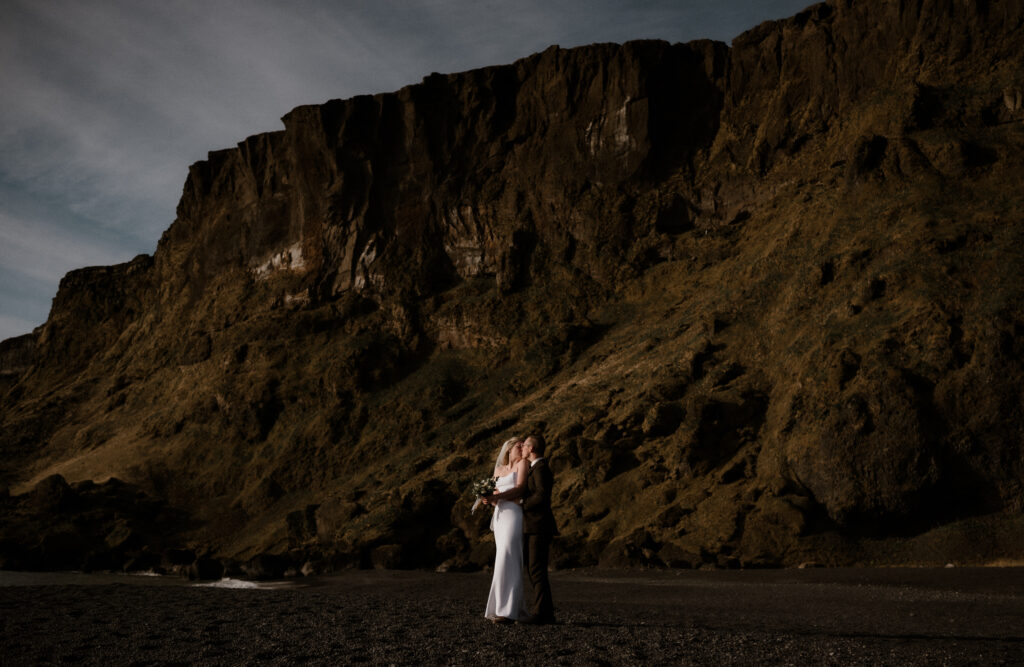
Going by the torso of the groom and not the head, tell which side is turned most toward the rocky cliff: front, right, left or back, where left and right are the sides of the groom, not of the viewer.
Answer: right

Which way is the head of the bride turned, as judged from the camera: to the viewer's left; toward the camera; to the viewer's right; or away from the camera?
to the viewer's right

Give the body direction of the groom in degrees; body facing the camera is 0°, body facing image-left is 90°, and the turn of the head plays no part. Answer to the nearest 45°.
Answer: approximately 90°

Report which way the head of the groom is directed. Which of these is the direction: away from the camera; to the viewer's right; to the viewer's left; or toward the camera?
to the viewer's left
